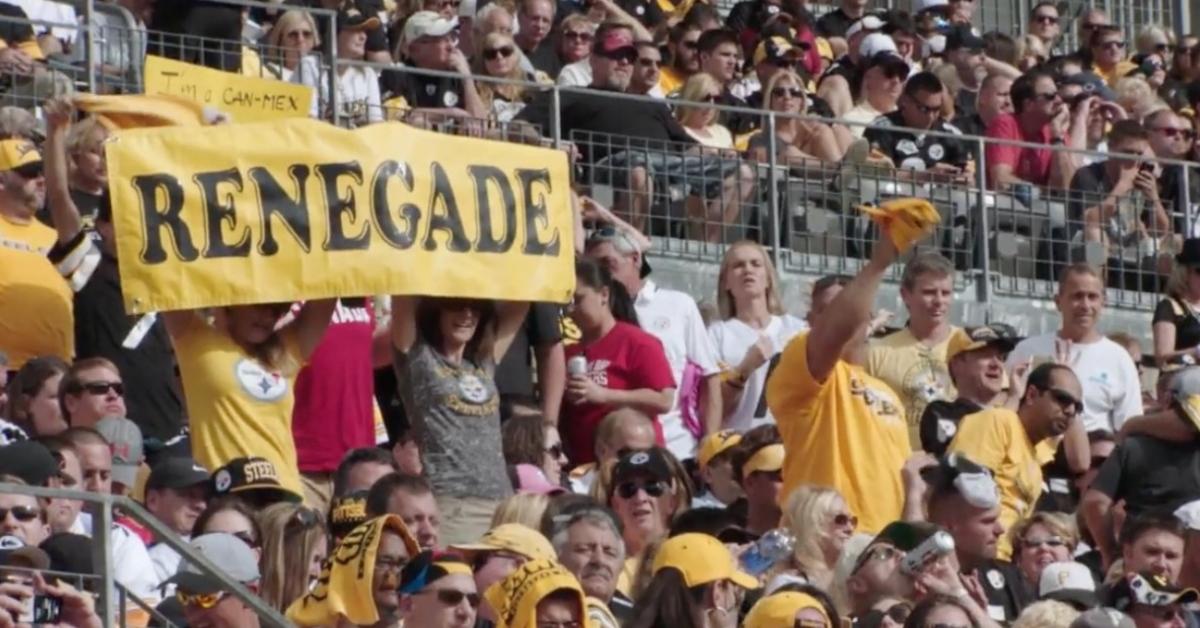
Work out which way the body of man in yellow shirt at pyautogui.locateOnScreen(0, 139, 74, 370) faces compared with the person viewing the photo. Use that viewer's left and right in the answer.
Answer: facing the viewer and to the right of the viewer

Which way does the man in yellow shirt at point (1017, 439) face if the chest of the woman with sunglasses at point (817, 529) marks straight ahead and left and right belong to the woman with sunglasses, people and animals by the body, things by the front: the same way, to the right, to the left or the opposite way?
the same way

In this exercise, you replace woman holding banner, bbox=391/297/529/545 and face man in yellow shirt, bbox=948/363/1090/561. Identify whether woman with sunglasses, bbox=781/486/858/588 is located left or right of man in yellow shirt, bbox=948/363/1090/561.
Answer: right

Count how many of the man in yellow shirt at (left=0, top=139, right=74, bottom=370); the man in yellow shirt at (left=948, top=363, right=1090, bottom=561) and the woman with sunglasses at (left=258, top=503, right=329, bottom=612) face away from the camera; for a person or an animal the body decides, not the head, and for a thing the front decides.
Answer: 0

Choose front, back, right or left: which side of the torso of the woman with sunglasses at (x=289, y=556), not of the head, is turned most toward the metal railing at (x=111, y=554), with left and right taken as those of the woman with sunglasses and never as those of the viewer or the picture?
right

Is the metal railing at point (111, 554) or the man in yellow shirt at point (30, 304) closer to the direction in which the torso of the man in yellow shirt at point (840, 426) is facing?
the metal railing

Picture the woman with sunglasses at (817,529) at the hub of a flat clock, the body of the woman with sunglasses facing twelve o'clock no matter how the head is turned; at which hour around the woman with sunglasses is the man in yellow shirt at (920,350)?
The man in yellow shirt is roughly at 8 o'clock from the woman with sunglasses.

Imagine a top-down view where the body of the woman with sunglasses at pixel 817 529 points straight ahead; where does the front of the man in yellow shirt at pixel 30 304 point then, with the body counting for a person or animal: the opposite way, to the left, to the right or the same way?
the same way

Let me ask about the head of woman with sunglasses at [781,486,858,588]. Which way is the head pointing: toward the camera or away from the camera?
toward the camera
